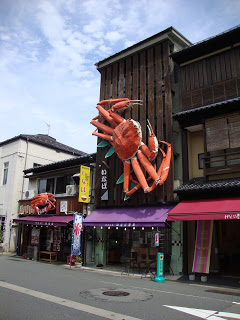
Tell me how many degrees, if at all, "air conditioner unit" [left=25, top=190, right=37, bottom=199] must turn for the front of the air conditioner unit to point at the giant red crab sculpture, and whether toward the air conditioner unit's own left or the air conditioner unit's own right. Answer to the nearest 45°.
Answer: approximately 90° to the air conditioner unit's own left

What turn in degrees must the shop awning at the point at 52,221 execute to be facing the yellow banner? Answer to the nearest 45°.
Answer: approximately 90° to its left

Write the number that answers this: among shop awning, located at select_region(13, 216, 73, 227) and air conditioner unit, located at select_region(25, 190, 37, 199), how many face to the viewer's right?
0

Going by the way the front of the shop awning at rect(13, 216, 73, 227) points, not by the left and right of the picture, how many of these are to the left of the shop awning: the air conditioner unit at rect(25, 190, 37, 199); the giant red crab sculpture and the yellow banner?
2

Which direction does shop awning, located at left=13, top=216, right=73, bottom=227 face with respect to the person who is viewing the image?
facing the viewer and to the left of the viewer

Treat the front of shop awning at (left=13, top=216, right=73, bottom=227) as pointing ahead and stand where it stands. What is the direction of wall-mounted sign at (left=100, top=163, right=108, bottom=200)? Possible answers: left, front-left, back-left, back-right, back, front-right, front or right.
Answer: left

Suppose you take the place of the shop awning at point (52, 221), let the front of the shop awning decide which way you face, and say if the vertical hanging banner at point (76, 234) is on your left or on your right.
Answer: on your left

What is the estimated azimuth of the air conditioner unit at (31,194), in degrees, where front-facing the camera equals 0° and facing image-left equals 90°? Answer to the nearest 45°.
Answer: approximately 45°

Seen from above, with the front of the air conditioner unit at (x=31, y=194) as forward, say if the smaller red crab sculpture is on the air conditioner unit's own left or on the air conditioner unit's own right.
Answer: on the air conditioner unit's own left

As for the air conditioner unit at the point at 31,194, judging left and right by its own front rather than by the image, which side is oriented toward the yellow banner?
left

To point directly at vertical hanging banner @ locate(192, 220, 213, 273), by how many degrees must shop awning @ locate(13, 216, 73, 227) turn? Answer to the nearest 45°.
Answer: approximately 90° to its left
